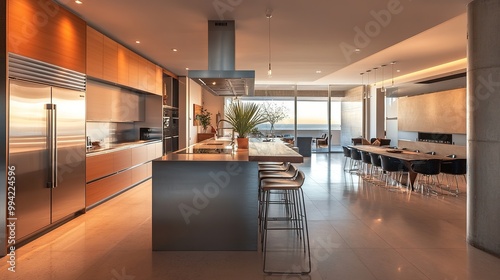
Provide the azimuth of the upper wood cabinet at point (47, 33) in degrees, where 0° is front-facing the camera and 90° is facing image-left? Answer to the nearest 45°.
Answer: approximately 315°

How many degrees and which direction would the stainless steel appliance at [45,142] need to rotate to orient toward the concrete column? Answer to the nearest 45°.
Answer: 0° — it already faces it

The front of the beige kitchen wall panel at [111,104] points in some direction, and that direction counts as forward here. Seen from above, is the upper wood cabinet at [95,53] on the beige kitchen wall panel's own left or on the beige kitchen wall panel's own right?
on the beige kitchen wall panel's own right
